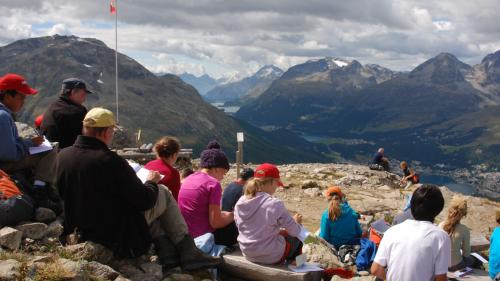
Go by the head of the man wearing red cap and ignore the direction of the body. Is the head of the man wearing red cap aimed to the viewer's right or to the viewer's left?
to the viewer's right

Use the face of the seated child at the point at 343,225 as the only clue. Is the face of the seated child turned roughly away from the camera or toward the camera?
away from the camera

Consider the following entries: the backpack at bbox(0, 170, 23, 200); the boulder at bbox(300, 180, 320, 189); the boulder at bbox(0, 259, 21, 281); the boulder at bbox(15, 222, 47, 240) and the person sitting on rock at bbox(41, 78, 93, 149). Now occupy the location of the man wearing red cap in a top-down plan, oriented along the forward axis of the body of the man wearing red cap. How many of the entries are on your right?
3

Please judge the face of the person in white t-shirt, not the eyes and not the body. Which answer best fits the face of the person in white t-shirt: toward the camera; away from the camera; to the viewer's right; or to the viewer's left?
away from the camera

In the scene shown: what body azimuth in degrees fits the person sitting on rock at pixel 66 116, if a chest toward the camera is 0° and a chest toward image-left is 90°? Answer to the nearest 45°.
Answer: approximately 225°

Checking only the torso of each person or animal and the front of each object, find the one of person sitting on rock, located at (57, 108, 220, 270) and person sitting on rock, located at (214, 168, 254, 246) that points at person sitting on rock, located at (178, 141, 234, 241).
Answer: person sitting on rock, located at (57, 108, 220, 270)

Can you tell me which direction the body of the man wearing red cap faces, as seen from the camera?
to the viewer's right

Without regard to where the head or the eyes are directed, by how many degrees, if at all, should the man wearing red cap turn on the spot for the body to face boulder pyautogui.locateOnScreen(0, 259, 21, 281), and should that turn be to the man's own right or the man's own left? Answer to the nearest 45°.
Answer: approximately 90° to the man's own right

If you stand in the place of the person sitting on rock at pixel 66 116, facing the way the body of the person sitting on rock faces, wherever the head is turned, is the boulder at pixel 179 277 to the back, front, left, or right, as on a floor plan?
right

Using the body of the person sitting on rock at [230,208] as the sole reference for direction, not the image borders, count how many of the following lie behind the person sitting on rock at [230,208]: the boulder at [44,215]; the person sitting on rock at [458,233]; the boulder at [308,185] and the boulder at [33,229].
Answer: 2

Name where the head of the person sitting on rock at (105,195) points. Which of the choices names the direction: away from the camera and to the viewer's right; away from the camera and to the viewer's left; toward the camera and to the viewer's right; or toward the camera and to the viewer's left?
away from the camera and to the viewer's right

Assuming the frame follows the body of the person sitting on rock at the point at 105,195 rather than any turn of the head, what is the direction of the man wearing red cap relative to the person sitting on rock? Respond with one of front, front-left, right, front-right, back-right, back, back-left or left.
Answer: left

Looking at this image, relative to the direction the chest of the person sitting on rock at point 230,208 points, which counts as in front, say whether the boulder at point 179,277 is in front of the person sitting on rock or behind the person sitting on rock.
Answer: behind

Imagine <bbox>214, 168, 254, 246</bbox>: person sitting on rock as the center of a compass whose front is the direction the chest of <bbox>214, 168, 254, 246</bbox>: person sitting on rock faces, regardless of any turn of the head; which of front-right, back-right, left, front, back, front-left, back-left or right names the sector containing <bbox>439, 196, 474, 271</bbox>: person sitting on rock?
front-right

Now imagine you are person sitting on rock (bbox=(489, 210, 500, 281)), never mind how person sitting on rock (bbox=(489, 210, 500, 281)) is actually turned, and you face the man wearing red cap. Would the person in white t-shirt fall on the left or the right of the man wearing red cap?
left
